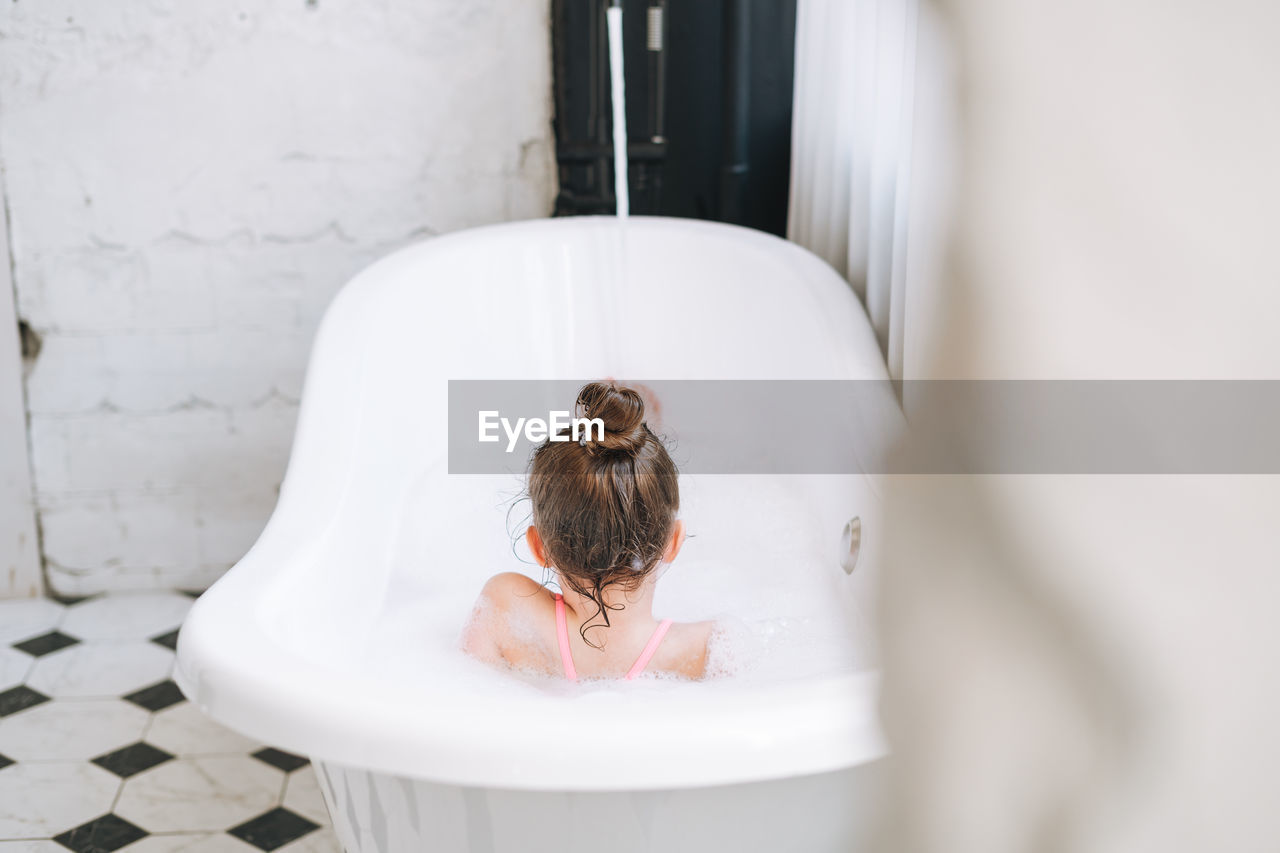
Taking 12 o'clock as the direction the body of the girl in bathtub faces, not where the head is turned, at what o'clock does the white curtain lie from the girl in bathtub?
The white curtain is roughly at 1 o'clock from the girl in bathtub.

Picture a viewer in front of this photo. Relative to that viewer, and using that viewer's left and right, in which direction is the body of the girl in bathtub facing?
facing away from the viewer

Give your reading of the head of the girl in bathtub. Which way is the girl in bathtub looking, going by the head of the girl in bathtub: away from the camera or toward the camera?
away from the camera
